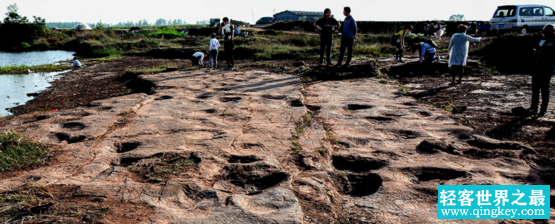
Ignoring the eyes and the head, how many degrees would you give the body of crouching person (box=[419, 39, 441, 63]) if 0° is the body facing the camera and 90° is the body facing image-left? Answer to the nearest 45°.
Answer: approximately 270°
